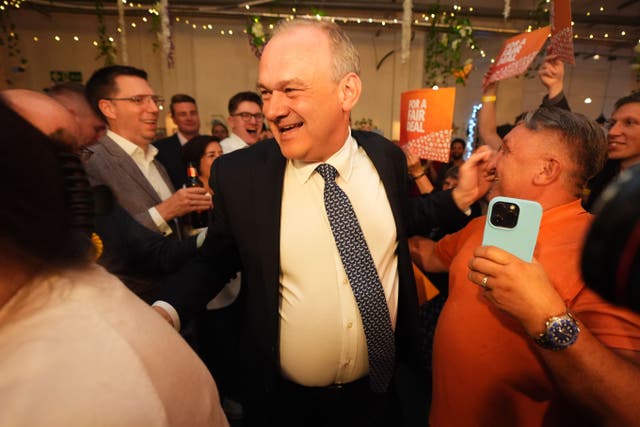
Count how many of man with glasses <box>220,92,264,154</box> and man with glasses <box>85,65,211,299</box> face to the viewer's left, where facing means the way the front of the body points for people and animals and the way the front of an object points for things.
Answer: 0

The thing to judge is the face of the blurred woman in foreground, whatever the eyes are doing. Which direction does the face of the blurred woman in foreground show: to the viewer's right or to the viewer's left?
to the viewer's right

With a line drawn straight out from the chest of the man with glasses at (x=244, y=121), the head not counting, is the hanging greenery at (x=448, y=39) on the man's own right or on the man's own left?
on the man's own left

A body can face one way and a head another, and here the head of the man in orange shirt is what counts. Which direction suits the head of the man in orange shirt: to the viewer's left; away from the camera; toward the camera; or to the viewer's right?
to the viewer's left

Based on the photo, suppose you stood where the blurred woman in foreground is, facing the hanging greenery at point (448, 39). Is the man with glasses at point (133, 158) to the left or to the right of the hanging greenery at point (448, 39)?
left

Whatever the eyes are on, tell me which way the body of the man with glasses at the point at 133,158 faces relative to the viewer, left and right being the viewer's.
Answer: facing the viewer and to the right of the viewer

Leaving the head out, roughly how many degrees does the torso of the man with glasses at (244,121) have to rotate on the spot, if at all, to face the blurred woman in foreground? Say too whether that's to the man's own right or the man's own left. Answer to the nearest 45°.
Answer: approximately 45° to the man's own right

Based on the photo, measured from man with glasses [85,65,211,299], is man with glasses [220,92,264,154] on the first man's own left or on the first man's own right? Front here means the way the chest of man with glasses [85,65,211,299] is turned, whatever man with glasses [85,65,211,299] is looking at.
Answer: on the first man's own left

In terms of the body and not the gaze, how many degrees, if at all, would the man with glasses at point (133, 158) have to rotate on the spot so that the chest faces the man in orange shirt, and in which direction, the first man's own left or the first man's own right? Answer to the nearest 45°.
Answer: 0° — they already face them

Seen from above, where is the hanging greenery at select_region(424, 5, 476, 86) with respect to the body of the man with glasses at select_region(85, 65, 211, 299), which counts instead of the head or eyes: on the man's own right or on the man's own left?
on the man's own left
